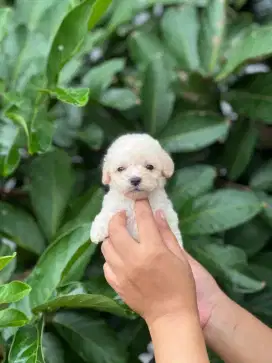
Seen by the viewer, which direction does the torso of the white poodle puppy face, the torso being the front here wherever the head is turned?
toward the camera
